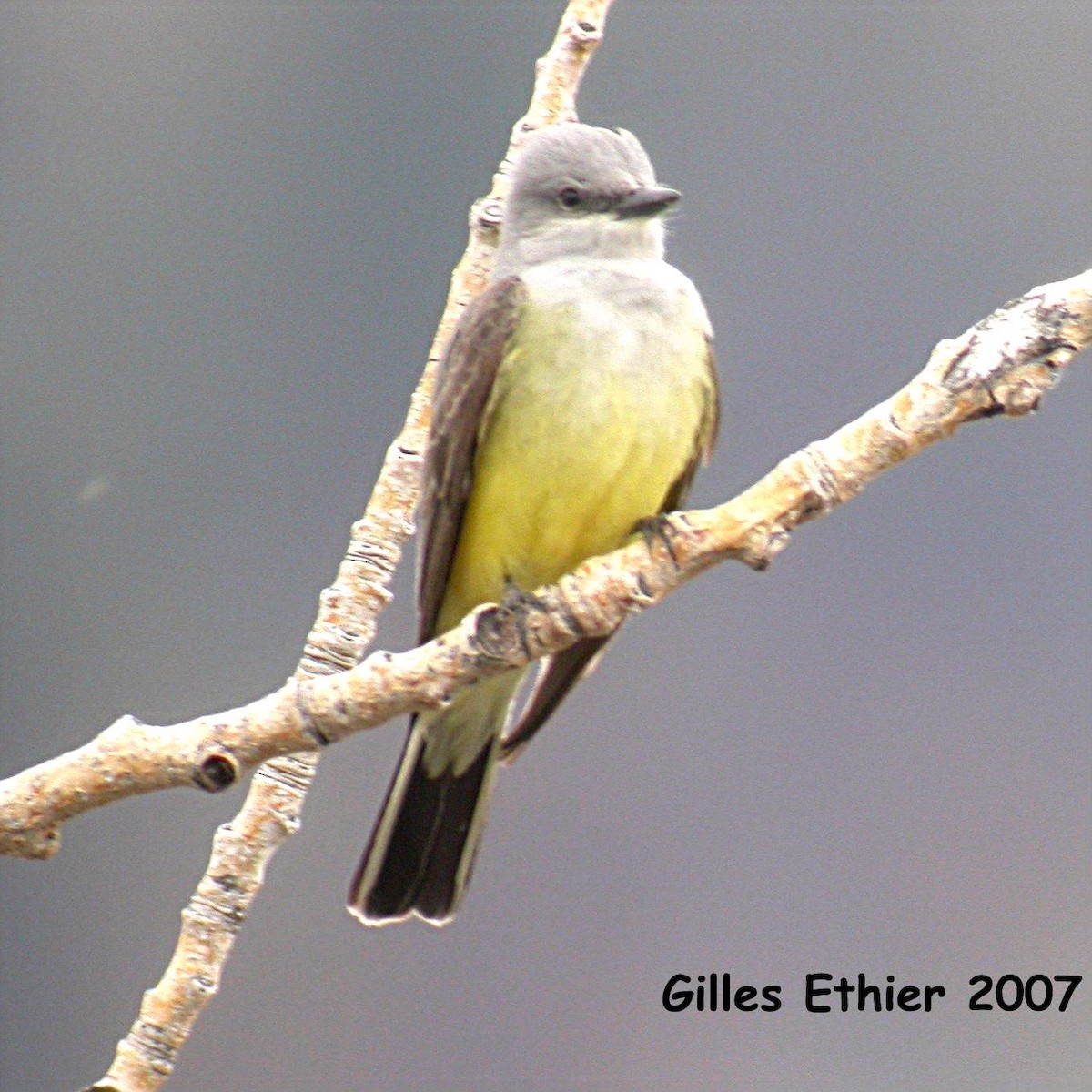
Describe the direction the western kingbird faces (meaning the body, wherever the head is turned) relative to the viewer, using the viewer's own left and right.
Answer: facing the viewer and to the right of the viewer
